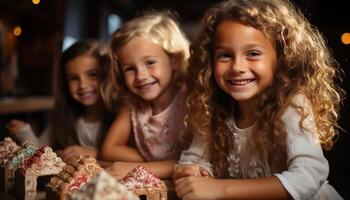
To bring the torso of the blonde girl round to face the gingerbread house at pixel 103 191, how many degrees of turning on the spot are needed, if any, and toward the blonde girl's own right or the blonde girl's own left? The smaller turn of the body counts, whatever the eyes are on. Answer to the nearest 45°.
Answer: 0° — they already face it

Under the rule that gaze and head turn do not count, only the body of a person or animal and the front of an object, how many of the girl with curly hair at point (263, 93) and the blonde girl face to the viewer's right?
0

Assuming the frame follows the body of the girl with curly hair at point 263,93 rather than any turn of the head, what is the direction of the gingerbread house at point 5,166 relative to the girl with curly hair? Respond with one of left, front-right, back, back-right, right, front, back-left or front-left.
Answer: front-right

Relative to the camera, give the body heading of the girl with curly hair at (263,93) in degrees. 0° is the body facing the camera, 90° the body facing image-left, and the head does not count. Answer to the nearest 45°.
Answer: approximately 45°

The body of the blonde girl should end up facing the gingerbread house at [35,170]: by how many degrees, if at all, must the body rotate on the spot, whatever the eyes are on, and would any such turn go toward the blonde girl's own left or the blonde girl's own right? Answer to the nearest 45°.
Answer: approximately 45° to the blonde girl's own right

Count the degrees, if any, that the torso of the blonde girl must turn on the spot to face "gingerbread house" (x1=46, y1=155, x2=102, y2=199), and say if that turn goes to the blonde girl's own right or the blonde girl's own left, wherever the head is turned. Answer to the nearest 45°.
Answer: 0° — they already face it
